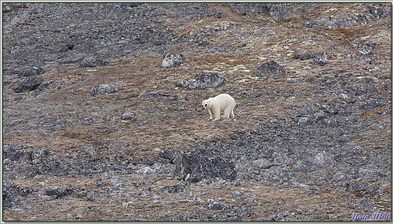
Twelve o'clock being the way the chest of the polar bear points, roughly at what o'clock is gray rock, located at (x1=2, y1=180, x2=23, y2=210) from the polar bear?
The gray rock is roughly at 12 o'clock from the polar bear.

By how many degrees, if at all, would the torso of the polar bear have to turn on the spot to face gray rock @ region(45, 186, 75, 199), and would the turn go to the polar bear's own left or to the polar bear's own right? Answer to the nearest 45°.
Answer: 0° — it already faces it

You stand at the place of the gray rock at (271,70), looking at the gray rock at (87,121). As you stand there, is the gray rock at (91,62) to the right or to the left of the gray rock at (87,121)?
right

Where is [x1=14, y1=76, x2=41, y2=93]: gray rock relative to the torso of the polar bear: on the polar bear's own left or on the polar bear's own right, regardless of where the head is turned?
on the polar bear's own right

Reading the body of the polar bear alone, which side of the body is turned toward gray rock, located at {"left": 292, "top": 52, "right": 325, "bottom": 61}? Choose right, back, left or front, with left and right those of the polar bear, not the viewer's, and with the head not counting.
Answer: back

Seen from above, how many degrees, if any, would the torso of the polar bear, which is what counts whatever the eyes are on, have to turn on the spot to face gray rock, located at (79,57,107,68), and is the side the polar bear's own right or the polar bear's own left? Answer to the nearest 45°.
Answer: approximately 90° to the polar bear's own right

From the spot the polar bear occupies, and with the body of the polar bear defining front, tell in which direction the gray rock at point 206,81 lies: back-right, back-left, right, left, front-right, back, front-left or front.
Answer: back-right

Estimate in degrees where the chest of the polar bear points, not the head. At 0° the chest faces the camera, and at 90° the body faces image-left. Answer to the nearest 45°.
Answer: approximately 45°

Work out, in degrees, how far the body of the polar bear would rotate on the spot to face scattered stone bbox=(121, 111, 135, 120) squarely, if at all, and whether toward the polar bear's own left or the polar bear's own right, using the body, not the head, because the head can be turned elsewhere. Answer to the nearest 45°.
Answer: approximately 45° to the polar bear's own right

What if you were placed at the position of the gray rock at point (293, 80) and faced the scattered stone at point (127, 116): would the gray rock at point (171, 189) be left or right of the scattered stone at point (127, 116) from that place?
left
